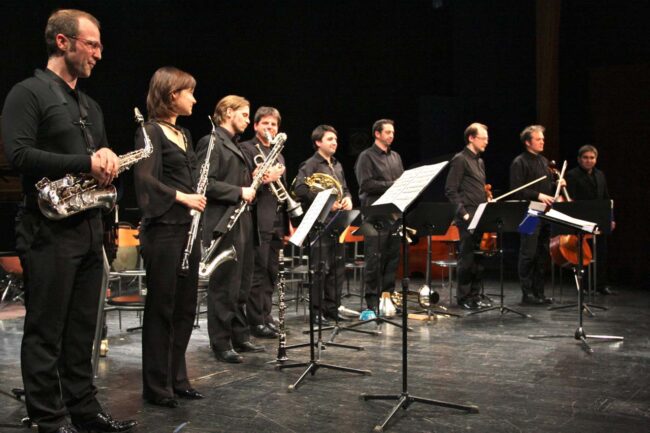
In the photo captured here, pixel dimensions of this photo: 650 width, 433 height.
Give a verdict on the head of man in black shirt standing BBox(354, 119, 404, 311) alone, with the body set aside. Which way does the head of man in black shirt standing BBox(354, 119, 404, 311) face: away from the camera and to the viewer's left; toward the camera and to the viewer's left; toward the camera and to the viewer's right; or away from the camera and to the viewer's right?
toward the camera and to the viewer's right

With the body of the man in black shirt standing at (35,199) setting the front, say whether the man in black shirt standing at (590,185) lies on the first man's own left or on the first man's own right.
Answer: on the first man's own left

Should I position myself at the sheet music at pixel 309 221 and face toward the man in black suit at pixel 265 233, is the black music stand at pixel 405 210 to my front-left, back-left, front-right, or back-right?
back-right

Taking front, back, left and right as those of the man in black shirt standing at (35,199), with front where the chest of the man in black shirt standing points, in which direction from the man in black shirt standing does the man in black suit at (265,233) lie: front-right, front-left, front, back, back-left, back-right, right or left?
left

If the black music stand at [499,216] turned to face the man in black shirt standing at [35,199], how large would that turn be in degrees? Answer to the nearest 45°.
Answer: approximately 90° to its left

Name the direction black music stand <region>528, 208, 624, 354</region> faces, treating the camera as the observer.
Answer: facing to the right of the viewer
